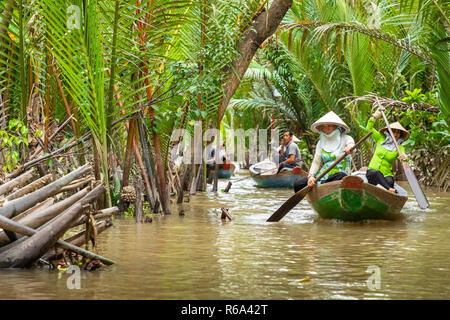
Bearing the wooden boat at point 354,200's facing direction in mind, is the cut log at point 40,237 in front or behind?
in front

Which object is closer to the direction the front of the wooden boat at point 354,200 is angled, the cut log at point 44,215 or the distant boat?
the cut log

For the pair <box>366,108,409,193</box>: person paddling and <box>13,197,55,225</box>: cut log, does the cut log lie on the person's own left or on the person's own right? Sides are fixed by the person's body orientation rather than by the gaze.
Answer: on the person's own right

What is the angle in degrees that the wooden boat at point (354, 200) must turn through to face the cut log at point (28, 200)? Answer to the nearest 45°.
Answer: approximately 45° to its right

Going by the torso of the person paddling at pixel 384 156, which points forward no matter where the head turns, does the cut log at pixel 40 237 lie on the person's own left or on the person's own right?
on the person's own right

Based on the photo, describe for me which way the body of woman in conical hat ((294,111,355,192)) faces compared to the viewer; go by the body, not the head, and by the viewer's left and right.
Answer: facing the viewer
